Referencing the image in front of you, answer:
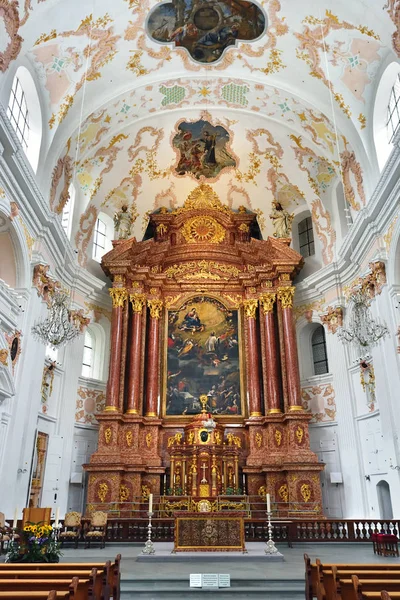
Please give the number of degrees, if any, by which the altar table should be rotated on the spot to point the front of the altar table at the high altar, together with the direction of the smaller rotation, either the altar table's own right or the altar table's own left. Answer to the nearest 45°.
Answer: approximately 180°

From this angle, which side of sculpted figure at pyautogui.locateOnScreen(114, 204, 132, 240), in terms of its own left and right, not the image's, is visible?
front

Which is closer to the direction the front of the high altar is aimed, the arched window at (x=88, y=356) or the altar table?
the altar table

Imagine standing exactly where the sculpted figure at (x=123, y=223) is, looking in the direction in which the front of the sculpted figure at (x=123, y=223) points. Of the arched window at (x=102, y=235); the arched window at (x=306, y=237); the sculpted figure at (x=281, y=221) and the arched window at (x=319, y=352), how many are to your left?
3

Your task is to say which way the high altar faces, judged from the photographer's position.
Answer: facing the viewer

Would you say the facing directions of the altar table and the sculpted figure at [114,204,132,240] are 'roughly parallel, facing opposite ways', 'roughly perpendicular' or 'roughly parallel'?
roughly parallel

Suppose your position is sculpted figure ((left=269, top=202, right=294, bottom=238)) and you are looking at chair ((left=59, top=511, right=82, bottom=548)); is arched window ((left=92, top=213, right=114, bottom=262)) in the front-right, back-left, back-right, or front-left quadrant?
front-right

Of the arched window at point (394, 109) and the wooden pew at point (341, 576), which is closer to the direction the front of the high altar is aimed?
the wooden pew

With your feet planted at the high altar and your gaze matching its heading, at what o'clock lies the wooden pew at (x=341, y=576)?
The wooden pew is roughly at 12 o'clock from the high altar.

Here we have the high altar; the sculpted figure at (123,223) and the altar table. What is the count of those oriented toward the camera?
3

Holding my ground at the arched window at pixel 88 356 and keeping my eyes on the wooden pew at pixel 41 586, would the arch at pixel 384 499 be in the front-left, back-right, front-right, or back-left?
front-left

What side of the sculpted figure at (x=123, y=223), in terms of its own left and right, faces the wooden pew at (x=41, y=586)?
front

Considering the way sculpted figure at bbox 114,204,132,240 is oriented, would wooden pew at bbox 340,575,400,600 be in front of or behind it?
in front

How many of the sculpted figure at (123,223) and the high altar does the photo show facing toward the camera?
2

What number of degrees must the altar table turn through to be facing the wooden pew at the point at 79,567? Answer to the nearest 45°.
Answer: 0° — it already faces it

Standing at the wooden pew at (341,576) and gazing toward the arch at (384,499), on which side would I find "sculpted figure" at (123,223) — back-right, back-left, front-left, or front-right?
front-left
